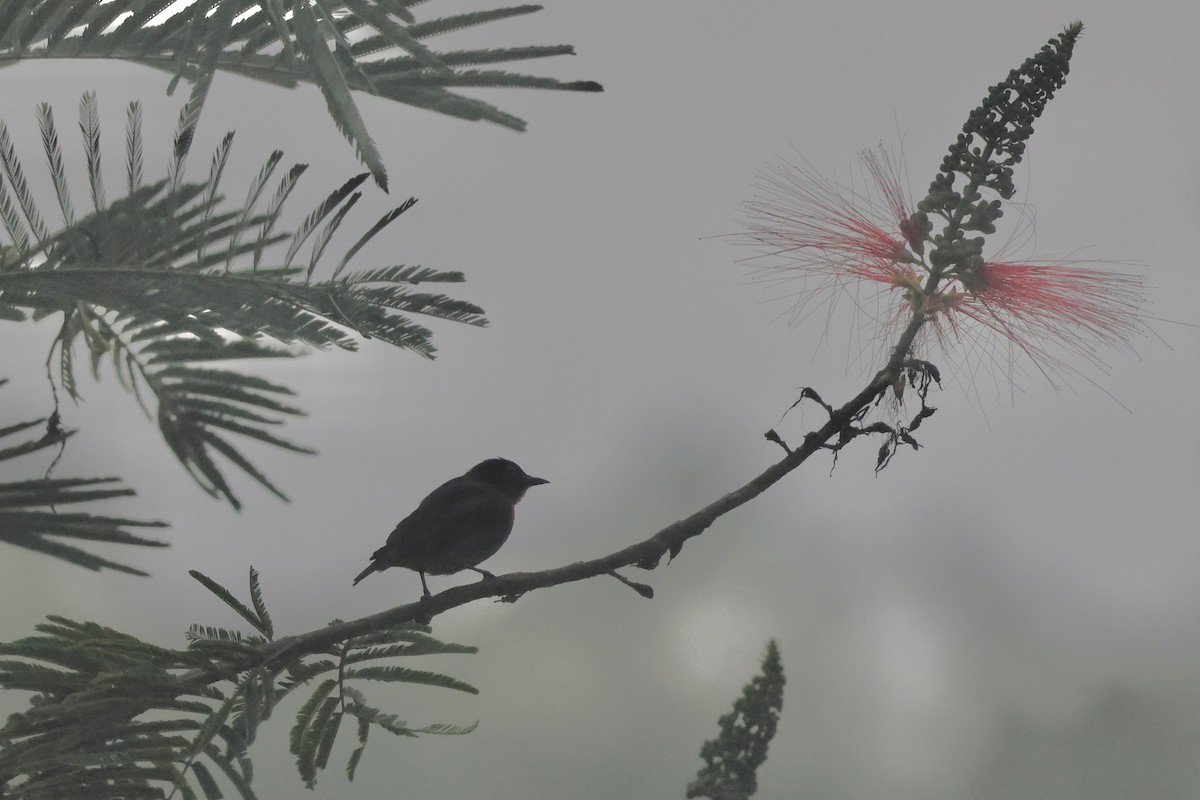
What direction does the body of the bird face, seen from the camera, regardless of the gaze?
to the viewer's right
